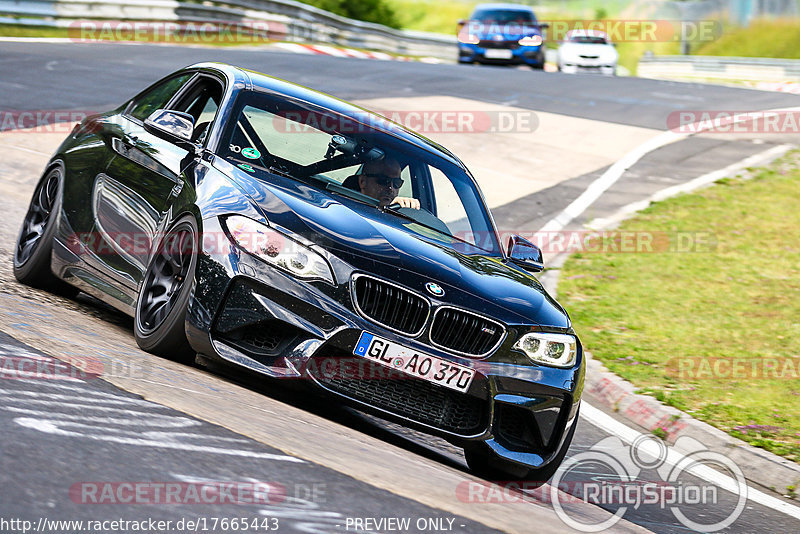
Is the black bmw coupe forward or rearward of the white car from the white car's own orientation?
forward

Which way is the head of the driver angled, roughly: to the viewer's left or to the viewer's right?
to the viewer's right

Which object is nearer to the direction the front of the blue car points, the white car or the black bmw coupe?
the black bmw coupe

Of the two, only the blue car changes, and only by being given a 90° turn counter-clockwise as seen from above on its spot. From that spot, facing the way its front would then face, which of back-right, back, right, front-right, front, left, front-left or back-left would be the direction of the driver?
right

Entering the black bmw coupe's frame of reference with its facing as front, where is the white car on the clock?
The white car is roughly at 8 o'clock from the black bmw coupe.

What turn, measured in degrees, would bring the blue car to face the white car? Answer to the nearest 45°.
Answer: approximately 135° to its left

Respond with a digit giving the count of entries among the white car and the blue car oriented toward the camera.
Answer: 2

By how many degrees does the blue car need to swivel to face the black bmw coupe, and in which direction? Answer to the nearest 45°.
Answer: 0° — it already faces it

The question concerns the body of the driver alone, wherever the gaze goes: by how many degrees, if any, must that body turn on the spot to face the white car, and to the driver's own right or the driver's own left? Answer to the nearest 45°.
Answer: approximately 135° to the driver's own left
